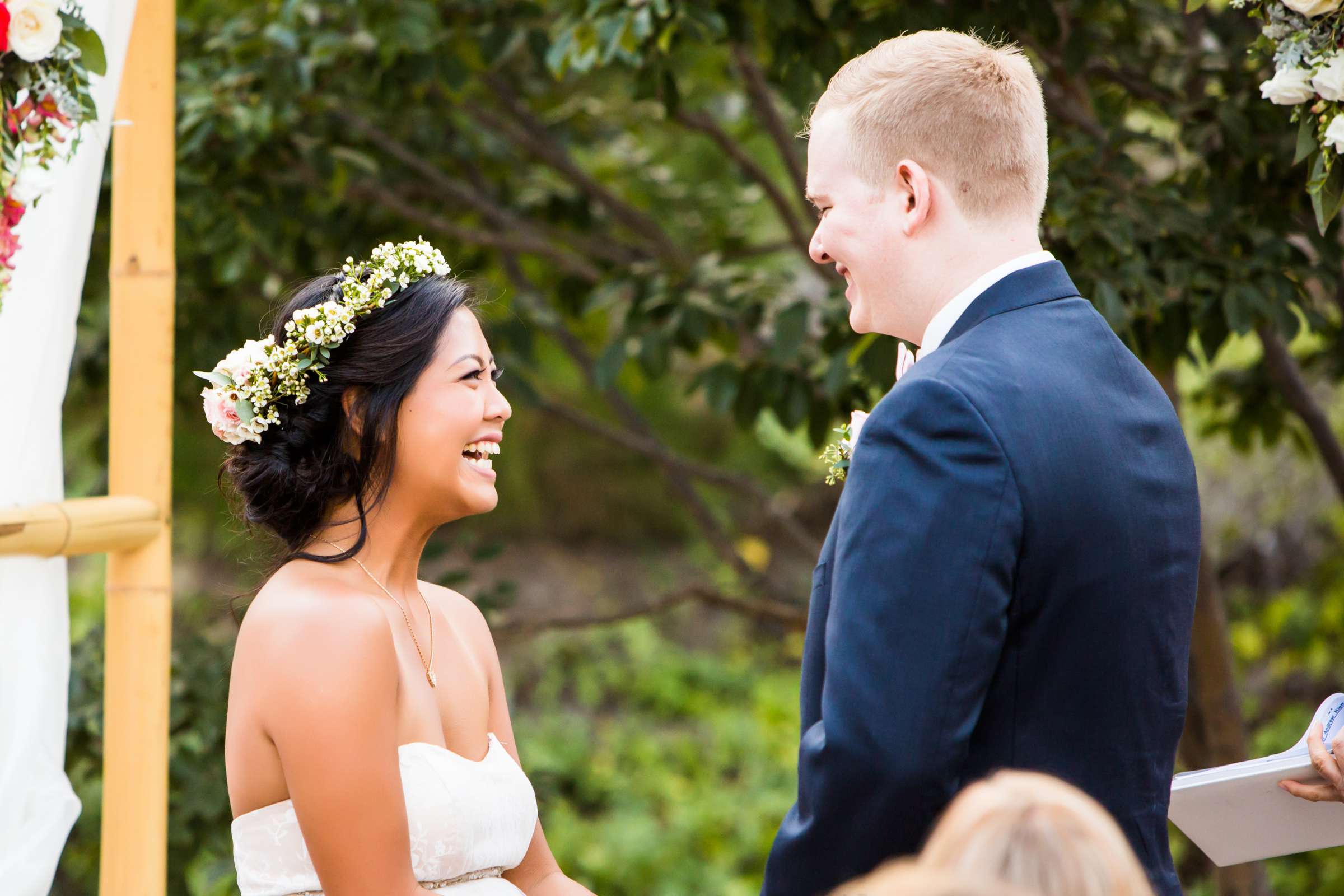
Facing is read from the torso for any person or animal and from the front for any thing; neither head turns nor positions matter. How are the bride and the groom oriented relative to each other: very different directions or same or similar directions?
very different directions

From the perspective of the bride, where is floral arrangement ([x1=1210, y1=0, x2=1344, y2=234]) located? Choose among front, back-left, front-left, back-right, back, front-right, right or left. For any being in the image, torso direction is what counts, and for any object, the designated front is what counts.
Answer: front-left

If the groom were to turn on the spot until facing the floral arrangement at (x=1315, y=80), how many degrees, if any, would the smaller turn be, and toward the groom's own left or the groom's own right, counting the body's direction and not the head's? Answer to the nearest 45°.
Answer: approximately 90° to the groom's own right

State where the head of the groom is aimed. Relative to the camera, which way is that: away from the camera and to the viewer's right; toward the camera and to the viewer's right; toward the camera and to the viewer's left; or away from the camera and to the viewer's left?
away from the camera and to the viewer's left

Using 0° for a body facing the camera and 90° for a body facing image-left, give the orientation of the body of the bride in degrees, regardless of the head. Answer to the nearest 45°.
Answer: approximately 315°

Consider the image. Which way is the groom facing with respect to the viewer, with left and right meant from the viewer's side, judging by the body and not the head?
facing away from the viewer and to the left of the viewer
